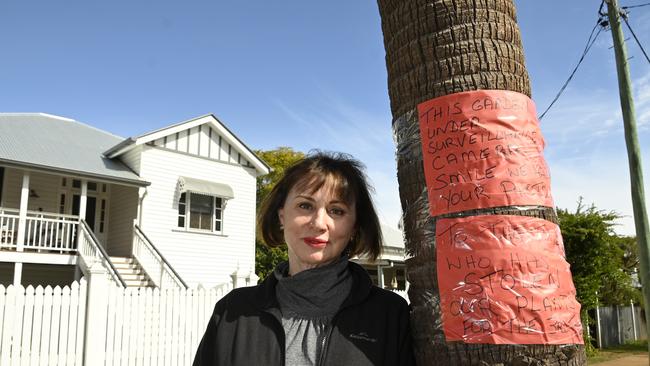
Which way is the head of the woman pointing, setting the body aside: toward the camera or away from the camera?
toward the camera

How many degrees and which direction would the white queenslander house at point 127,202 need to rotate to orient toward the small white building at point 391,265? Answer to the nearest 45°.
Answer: approximately 90° to its left

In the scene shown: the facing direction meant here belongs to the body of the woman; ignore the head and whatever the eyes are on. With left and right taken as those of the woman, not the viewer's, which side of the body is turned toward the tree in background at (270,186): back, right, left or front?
back

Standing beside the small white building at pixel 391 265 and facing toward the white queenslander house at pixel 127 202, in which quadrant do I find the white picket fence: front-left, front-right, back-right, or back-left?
front-left

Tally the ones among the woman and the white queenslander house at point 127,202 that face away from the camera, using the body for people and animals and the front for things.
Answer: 0

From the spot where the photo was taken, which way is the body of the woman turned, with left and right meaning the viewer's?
facing the viewer

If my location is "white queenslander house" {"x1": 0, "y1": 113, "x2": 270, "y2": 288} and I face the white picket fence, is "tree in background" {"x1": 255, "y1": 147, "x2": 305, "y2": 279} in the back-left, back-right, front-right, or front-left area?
back-left

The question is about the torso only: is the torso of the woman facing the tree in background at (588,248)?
no

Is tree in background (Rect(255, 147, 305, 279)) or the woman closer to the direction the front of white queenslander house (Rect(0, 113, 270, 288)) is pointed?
the woman

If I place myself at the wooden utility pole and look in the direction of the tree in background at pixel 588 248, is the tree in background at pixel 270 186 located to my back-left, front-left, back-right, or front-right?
front-left

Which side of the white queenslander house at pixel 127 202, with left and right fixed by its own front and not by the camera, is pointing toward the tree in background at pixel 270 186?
left

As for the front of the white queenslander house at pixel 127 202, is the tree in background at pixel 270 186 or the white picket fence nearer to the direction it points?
the white picket fence

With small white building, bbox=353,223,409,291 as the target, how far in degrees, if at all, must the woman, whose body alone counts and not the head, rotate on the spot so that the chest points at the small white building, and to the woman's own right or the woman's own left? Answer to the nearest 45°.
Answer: approximately 180°

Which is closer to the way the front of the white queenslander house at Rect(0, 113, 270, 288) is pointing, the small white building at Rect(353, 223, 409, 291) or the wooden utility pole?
the wooden utility pole

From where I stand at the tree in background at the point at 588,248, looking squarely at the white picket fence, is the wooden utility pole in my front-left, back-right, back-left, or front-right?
front-left

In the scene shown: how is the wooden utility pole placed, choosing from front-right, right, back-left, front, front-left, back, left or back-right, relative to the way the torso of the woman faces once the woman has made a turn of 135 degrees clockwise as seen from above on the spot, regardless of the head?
right

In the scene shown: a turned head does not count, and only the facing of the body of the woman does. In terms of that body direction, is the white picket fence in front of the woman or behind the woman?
behind
